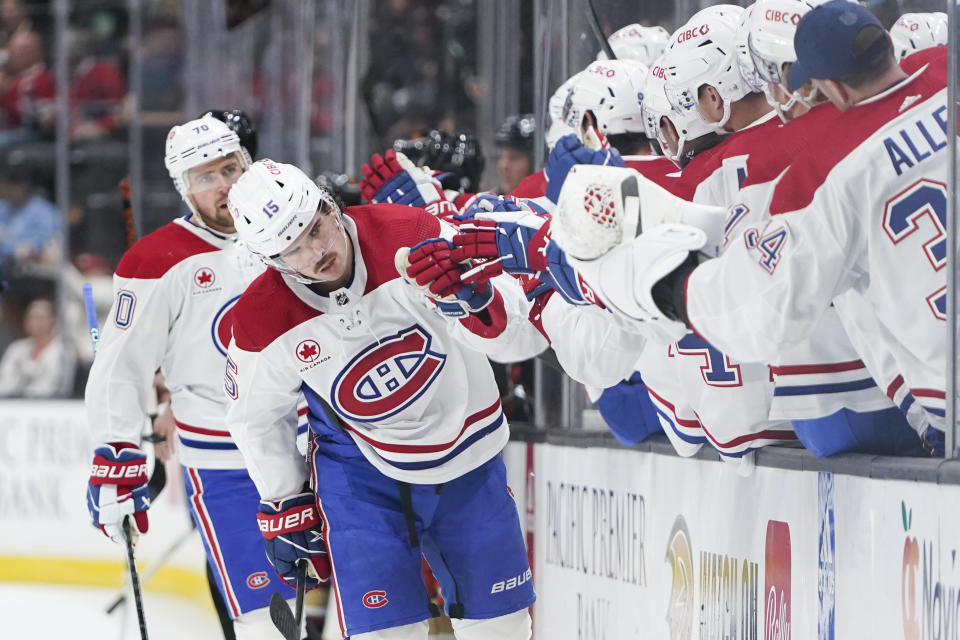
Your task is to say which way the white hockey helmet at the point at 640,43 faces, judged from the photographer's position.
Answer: facing to the left of the viewer

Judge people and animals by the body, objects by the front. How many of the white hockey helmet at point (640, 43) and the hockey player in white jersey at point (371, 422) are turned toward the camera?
1

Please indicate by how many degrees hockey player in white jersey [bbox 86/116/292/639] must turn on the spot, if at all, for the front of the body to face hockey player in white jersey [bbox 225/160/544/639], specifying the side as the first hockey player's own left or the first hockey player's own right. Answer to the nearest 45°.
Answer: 0° — they already face them

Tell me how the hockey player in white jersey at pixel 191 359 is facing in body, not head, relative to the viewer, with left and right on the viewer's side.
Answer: facing the viewer and to the right of the viewer

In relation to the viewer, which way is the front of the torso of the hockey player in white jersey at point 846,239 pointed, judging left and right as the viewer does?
facing away from the viewer and to the left of the viewer

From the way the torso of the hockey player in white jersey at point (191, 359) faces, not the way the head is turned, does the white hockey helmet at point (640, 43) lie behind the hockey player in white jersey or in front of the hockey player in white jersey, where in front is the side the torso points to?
in front

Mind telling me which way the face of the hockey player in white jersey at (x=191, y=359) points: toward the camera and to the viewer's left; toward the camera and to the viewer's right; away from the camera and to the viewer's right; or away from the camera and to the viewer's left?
toward the camera and to the viewer's right

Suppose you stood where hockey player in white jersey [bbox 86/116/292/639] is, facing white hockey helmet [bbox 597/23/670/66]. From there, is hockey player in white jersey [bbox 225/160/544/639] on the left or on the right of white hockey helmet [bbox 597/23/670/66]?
right

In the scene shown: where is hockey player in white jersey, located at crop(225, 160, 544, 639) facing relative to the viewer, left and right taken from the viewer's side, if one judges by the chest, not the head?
facing the viewer

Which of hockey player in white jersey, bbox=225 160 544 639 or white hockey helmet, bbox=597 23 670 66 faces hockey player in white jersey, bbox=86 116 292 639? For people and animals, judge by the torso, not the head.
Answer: the white hockey helmet

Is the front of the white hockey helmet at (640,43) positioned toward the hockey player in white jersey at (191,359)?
yes
